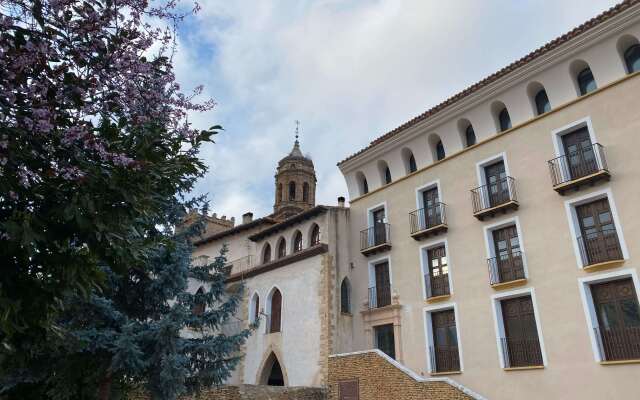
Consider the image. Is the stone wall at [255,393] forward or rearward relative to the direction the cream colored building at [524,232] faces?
forward

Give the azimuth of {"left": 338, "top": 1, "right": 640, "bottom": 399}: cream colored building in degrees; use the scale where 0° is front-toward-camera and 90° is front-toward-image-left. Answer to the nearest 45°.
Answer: approximately 45°

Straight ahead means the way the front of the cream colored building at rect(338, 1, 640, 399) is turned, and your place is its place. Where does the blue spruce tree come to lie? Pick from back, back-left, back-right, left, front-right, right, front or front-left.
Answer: front

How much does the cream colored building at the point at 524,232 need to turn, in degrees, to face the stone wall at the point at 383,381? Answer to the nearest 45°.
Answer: approximately 45° to its right

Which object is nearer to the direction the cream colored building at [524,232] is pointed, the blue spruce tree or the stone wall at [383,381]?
the blue spruce tree
